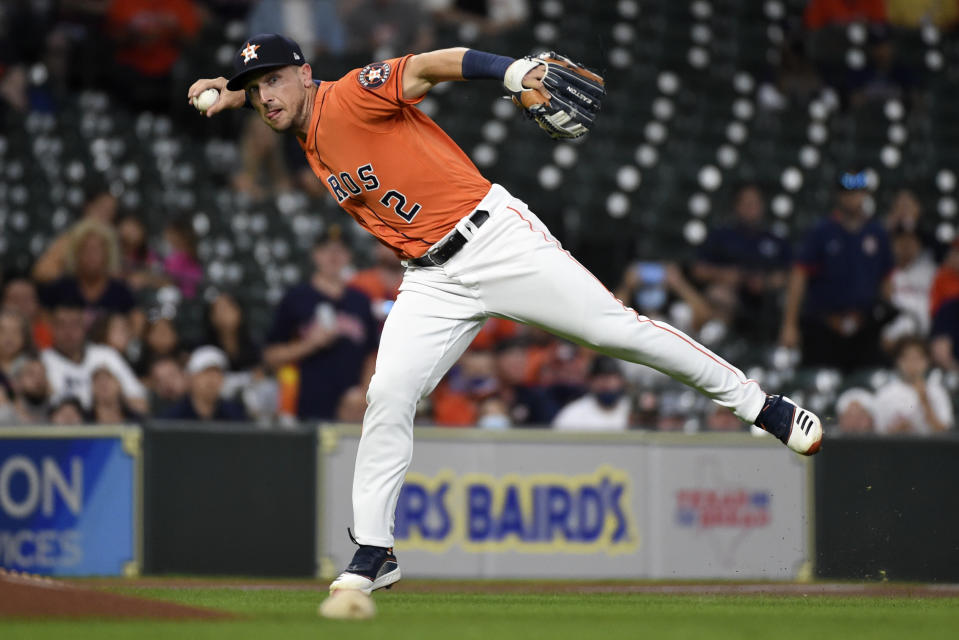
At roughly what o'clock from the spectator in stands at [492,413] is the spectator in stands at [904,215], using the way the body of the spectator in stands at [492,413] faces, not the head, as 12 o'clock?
the spectator in stands at [904,215] is roughly at 8 o'clock from the spectator in stands at [492,413].

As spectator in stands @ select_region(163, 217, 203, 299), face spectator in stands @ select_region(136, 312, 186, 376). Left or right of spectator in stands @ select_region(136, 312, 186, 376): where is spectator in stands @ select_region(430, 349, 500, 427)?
left

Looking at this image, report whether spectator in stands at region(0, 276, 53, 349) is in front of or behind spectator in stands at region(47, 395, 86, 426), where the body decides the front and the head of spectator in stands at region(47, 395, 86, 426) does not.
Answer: behind

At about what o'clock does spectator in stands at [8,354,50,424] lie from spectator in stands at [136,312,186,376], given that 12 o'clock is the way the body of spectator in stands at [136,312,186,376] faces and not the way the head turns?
spectator in stands at [8,354,50,424] is roughly at 2 o'clock from spectator in stands at [136,312,186,376].
